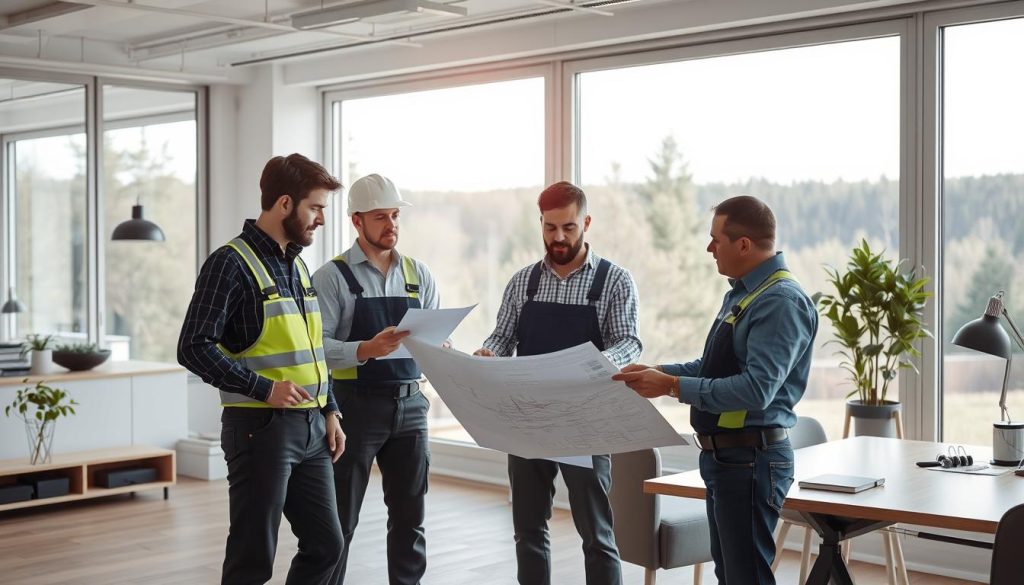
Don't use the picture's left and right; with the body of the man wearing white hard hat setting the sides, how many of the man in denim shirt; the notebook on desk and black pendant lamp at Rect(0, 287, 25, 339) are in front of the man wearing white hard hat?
2

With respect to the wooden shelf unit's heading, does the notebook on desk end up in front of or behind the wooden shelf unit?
in front

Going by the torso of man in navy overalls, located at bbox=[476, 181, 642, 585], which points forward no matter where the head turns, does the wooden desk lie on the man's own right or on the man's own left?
on the man's own left

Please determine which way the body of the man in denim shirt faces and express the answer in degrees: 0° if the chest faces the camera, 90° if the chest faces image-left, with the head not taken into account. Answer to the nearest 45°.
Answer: approximately 90°

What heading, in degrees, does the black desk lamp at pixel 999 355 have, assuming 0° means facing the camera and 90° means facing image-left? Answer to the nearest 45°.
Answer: approximately 90°

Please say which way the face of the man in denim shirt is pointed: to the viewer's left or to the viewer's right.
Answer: to the viewer's left

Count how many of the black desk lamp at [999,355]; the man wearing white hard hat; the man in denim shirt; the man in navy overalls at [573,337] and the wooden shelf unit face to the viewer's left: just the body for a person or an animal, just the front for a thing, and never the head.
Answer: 2

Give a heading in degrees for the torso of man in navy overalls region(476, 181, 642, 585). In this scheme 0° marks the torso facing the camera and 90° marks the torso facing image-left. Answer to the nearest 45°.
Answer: approximately 0°

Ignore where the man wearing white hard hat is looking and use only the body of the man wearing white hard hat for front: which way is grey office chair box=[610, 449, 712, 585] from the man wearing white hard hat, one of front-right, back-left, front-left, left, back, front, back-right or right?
front-left

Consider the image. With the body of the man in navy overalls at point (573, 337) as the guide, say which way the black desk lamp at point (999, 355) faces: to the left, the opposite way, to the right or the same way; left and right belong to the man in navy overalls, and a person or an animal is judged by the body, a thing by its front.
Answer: to the right

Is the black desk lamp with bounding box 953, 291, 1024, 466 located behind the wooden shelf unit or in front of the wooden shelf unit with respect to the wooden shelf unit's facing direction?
in front

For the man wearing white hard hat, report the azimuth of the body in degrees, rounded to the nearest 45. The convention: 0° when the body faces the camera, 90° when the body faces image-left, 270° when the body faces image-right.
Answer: approximately 315°

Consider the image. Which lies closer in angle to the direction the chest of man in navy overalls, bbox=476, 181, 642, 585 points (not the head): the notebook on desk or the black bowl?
the notebook on desk

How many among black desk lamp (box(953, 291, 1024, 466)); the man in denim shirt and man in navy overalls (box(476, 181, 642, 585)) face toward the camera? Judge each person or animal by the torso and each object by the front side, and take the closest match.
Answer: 1

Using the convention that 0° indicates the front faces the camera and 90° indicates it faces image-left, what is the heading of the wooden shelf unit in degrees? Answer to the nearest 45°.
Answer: approximately 315°
